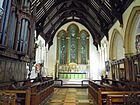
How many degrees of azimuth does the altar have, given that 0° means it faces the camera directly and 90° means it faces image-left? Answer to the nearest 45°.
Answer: approximately 0°
